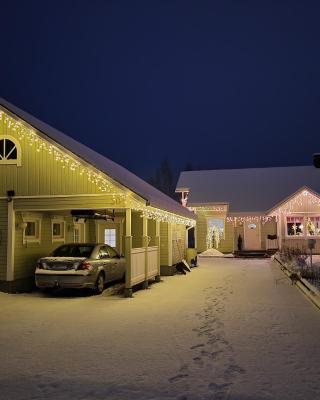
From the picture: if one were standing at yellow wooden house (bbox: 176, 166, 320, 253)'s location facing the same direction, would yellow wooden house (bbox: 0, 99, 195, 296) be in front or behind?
in front

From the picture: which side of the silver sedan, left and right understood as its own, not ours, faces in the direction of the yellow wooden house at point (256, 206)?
front

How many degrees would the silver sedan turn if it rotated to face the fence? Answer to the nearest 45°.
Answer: approximately 90° to its right

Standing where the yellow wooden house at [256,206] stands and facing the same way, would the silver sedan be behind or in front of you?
in front

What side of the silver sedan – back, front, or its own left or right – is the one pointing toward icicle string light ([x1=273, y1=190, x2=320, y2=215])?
front

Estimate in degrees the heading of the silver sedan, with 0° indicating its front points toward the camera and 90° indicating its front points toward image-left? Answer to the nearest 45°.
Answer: approximately 225°

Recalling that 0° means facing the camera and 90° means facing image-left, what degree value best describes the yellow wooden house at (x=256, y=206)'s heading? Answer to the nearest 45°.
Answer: approximately 0°

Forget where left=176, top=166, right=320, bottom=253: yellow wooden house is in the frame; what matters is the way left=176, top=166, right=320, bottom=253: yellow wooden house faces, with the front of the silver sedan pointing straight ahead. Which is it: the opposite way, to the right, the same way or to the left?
the opposite way

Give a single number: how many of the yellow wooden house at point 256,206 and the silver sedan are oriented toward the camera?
1
